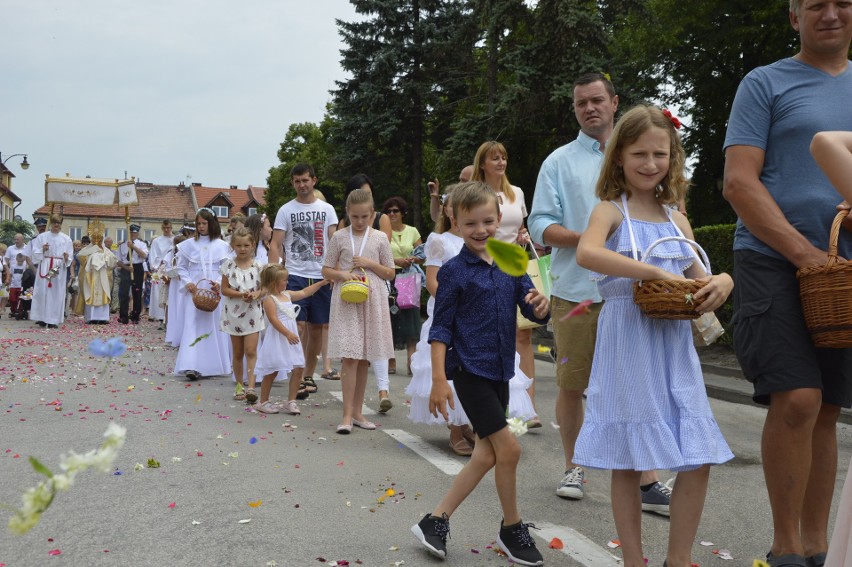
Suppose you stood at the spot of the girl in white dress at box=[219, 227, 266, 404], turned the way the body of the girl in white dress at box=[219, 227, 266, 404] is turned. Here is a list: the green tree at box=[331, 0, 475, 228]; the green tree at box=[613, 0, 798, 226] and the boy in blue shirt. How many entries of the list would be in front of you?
1

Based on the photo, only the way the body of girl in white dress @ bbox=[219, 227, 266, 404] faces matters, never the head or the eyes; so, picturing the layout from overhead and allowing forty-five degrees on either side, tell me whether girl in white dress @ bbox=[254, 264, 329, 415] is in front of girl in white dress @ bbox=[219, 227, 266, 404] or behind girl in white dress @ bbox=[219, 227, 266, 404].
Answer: in front

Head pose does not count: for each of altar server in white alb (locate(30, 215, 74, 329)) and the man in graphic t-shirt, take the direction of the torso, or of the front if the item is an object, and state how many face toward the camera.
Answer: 2

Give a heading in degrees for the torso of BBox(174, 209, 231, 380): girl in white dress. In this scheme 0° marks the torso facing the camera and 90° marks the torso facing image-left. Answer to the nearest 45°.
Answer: approximately 0°

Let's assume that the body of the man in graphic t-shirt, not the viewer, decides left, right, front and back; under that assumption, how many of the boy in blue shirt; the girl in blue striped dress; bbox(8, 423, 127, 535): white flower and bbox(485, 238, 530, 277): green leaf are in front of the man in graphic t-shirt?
4

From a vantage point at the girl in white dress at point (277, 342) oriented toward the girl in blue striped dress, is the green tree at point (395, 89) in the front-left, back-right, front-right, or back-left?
back-left

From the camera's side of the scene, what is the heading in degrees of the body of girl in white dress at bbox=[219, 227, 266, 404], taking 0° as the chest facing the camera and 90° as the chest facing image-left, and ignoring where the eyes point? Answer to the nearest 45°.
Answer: approximately 0°
